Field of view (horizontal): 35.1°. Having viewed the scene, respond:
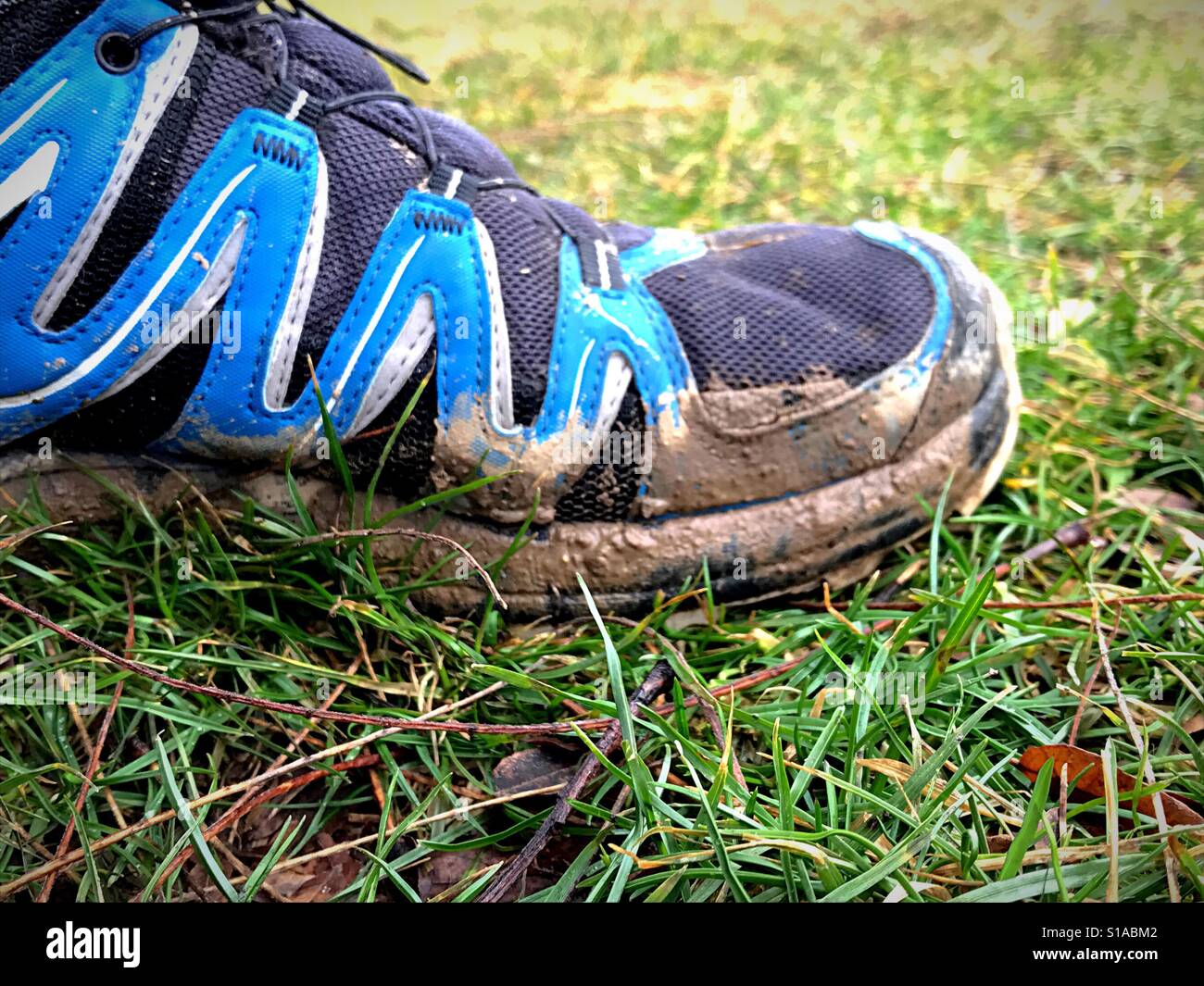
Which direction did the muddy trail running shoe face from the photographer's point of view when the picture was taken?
facing to the right of the viewer
